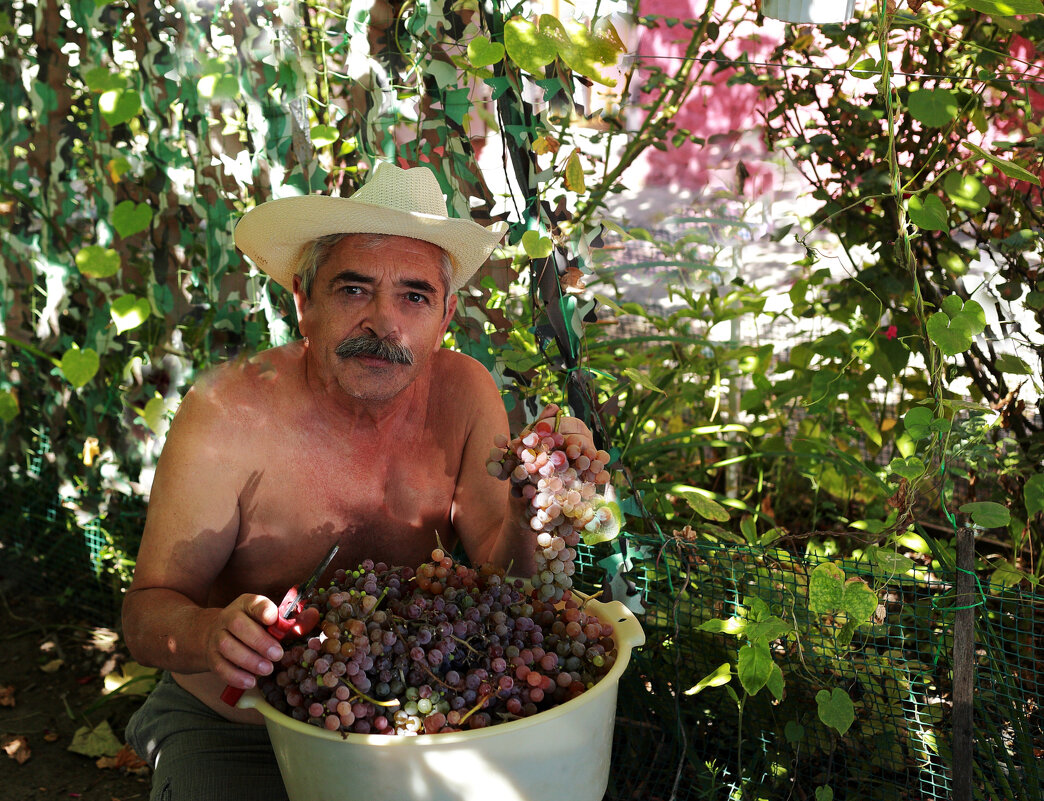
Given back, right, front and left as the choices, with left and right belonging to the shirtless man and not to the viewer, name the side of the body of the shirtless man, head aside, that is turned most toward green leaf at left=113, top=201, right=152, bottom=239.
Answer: back

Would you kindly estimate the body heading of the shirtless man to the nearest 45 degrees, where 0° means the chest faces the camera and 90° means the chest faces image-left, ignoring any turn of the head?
approximately 315°

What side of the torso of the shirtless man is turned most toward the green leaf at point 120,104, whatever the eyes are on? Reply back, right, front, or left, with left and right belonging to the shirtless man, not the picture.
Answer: back

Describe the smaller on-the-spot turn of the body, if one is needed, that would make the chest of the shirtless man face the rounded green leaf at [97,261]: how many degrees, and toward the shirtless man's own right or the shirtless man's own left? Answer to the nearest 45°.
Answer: approximately 180°

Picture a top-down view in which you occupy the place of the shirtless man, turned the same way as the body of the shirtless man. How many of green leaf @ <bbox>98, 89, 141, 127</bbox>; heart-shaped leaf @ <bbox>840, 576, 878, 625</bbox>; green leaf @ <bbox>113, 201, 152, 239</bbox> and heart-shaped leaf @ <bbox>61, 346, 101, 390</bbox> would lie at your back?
3
